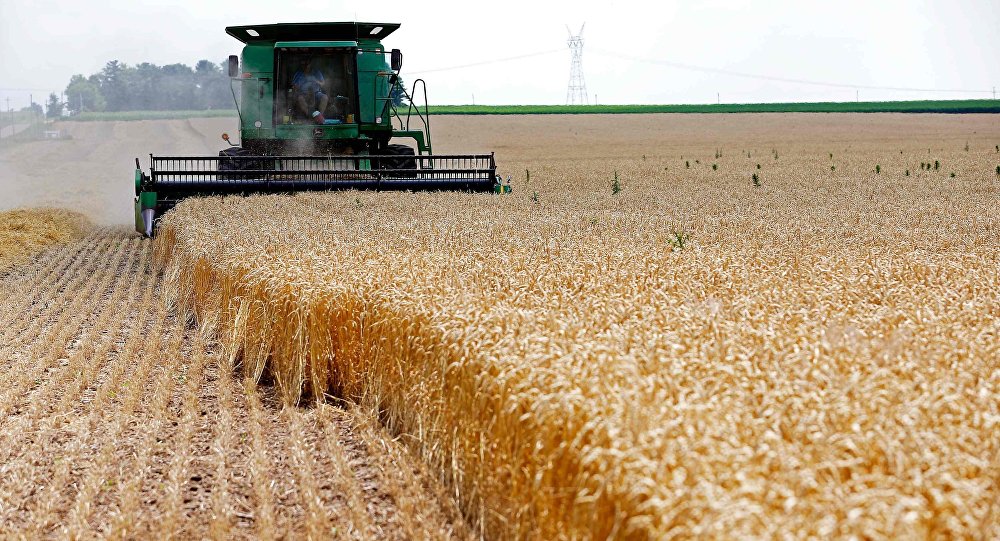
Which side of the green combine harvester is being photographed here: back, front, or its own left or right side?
front

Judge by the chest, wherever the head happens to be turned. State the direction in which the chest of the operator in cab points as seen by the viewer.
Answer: toward the camera
